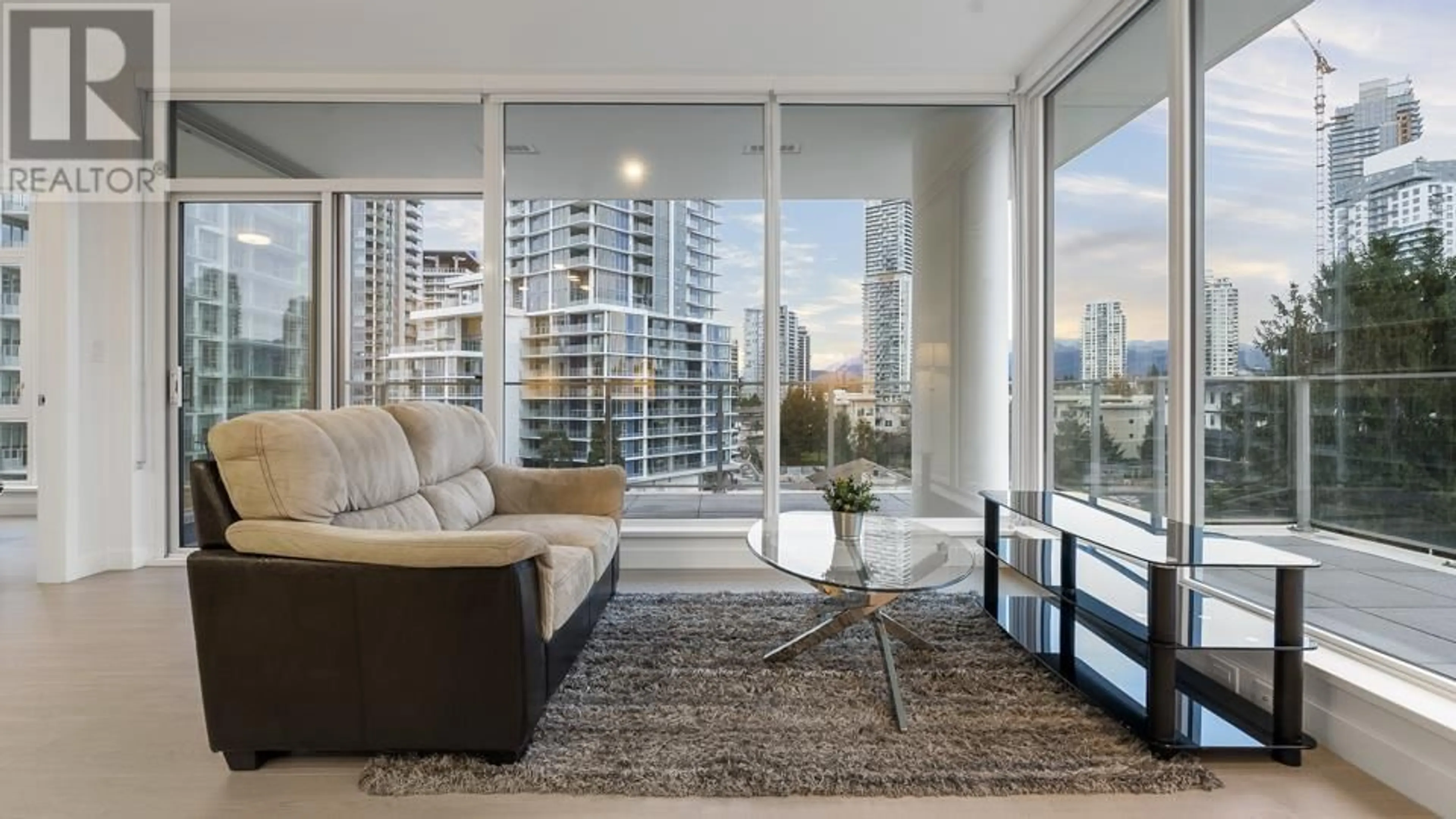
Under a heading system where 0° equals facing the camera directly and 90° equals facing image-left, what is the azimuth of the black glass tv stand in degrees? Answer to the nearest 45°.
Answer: approximately 45°

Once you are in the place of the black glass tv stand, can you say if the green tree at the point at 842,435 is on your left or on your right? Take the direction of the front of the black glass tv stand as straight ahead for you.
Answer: on your right

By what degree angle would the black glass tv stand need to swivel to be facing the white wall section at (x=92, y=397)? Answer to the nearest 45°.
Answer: approximately 45° to its right

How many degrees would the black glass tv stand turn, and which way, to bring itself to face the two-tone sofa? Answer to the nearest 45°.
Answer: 0° — it already faces it

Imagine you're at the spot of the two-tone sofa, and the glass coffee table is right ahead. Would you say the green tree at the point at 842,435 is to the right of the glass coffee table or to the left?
left

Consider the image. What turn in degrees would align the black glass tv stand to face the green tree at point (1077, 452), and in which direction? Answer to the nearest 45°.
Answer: approximately 135° to its right

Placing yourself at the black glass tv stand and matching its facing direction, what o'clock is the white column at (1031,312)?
The white column is roughly at 4 o'clock from the black glass tv stand.

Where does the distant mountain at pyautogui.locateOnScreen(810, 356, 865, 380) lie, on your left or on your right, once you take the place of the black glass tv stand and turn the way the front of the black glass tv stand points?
on your right
